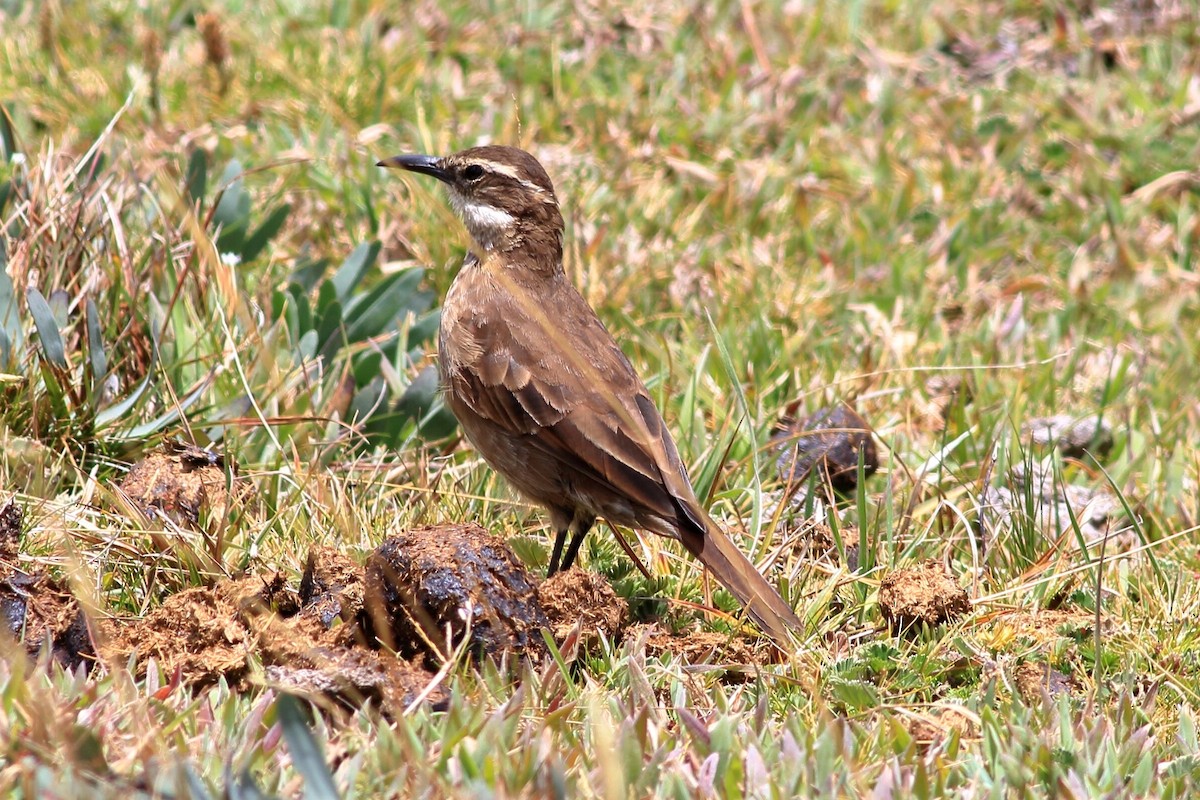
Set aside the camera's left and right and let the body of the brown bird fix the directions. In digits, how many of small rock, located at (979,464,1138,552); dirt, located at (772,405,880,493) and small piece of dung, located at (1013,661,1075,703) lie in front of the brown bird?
0

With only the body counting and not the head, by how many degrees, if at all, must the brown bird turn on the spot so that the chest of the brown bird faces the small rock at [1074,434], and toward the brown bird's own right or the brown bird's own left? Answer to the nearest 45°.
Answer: approximately 135° to the brown bird's own right

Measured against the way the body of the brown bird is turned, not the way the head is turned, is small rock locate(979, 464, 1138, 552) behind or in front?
behind

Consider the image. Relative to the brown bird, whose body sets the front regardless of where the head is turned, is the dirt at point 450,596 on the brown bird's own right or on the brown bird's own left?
on the brown bird's own left

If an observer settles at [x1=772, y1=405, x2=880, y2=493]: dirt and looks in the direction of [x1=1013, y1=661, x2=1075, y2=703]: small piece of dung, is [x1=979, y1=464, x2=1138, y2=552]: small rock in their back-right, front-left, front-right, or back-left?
front-left

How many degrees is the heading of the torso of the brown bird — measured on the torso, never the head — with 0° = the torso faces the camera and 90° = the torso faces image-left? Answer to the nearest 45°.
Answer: approximately 90°

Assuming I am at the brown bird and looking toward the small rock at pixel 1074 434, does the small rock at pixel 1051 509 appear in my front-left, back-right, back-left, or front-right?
front-right

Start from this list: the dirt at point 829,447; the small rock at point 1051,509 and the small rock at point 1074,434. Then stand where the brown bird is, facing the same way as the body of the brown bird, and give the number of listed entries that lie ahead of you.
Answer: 0

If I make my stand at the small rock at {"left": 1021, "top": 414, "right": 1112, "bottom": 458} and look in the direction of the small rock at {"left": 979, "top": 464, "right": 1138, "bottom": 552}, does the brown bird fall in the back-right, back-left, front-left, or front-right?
front-right

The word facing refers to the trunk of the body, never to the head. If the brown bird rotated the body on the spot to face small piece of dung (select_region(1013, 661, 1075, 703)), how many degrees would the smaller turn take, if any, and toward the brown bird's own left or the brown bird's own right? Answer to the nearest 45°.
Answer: approximately 135° to the brown bird's own left
